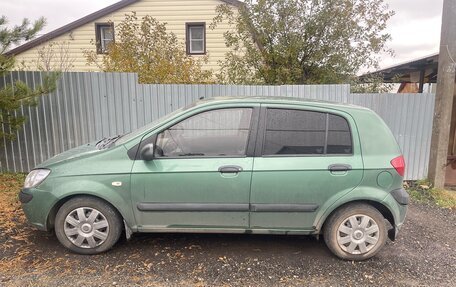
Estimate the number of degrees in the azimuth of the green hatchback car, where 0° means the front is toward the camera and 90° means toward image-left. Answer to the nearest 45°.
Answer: approximately 90°

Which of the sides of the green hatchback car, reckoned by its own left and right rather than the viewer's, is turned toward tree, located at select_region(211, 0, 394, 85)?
right

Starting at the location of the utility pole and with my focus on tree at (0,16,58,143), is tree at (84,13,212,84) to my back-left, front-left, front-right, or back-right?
front-right

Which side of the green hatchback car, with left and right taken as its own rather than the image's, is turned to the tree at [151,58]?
right

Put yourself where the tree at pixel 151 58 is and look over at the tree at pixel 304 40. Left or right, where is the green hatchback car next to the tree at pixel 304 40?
right
